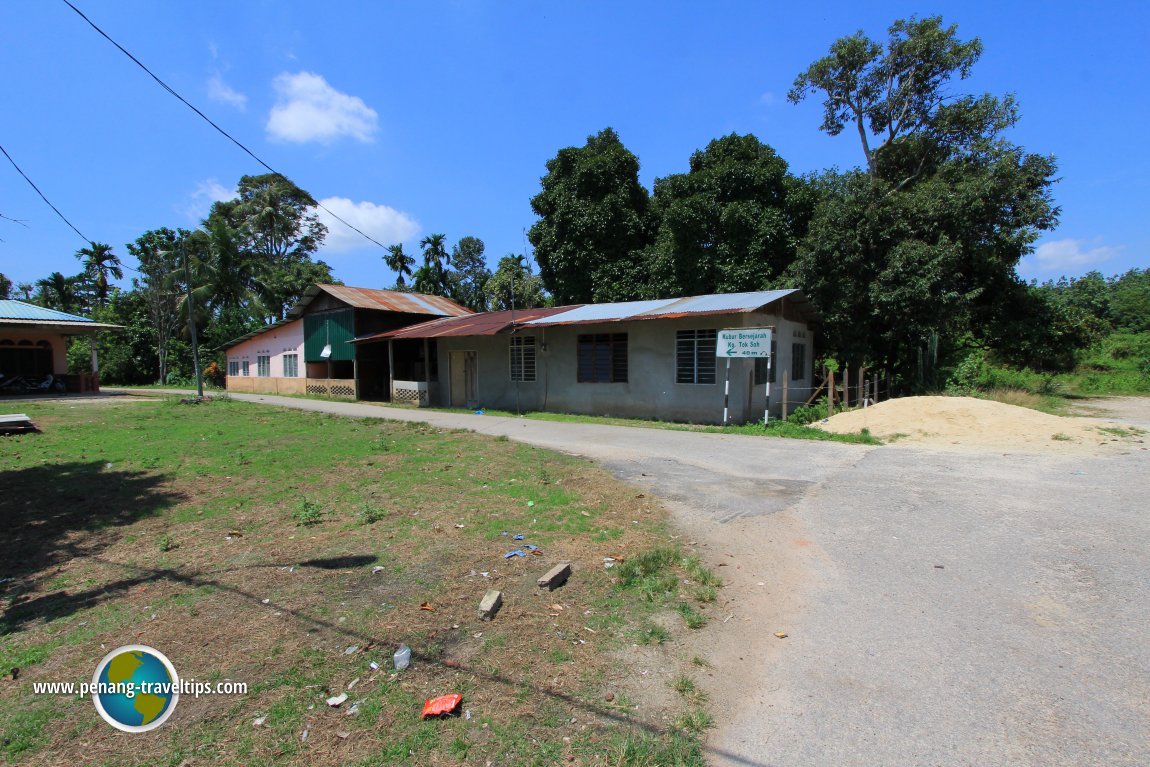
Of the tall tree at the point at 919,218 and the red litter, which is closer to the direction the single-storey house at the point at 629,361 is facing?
the red litter

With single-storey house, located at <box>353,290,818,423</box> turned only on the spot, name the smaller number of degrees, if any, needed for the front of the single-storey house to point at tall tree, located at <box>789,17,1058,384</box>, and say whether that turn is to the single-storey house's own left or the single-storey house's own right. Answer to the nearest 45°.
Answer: approximately 135° to the single-storey house's own left

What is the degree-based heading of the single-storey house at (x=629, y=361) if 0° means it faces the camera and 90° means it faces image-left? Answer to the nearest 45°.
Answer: approximately 45°

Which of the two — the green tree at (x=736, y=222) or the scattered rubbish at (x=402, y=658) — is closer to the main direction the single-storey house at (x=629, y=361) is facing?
the scattered rubbish

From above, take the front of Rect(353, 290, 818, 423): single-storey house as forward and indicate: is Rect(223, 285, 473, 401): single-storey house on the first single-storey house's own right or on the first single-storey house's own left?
on the first single-storey house's own right

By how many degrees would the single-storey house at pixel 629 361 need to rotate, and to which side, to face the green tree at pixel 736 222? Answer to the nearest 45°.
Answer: approximately 180°

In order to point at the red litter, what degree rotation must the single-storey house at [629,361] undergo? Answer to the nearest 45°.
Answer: approximately 45° to its left

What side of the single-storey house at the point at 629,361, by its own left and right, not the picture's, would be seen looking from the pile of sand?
left

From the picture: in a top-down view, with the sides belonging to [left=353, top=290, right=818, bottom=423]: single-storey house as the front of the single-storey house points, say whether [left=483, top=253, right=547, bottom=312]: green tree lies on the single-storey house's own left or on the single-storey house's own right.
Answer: on the single-storey house's own right

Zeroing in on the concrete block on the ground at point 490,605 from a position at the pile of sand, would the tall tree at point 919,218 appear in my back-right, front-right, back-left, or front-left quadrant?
back-right

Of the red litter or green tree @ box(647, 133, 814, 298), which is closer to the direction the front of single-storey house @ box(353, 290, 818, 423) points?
the red litter

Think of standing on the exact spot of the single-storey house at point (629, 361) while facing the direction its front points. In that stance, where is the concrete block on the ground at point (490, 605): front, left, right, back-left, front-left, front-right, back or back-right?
front-left
